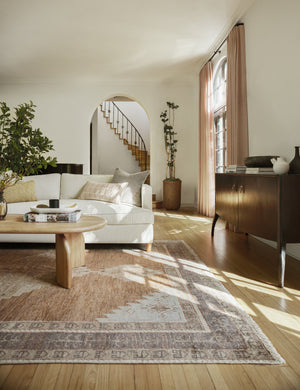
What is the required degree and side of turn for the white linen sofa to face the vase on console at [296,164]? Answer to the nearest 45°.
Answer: approximately 45° to its left

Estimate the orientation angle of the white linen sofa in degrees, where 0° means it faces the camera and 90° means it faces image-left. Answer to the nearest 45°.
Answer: approximately 0°

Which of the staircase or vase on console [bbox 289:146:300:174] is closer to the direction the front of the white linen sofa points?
the vase on console

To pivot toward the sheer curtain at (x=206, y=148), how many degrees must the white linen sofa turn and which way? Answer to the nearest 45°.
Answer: approximately 135° to its left

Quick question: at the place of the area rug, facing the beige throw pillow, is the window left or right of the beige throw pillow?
right

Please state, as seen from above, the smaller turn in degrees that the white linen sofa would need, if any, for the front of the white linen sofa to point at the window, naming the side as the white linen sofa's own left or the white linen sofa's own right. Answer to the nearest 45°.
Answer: approximately 135° to the white linen sofa's own left

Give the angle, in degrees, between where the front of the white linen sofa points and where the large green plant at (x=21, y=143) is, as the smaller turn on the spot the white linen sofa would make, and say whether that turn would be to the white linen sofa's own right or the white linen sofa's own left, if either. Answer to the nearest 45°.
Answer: approximately 45° to the white linen sofa's own right

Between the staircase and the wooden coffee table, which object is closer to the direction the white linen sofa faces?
the wooden coffee table

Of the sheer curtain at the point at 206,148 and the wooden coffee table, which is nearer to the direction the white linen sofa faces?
the wooden coffee table

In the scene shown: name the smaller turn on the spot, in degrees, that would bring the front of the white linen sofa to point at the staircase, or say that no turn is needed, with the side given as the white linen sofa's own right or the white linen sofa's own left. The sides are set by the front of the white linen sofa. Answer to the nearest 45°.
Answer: approximately 180°
